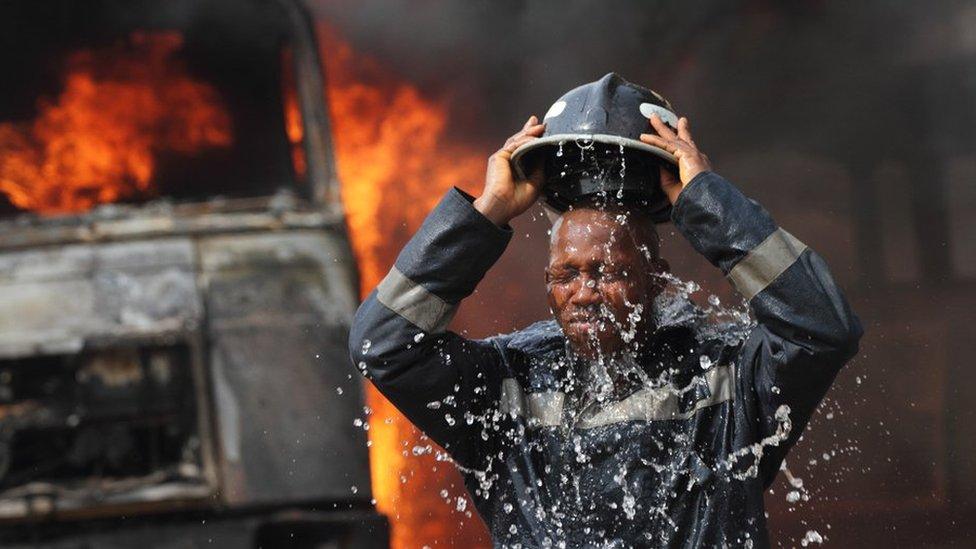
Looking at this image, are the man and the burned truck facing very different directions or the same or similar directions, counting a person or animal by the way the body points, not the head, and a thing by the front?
same or similar directions

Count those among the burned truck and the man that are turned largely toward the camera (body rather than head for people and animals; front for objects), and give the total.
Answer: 2

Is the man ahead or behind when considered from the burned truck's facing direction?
ahead

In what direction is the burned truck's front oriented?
toward the camera

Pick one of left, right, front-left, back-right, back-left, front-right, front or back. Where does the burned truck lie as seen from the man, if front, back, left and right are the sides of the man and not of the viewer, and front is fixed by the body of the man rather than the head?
back-right

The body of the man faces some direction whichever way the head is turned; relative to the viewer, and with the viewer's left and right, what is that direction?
facing the viewer
